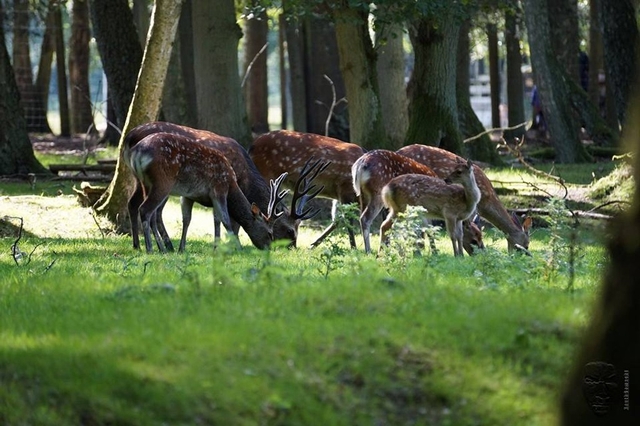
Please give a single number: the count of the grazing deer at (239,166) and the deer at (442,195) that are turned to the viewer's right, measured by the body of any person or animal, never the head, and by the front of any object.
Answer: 2

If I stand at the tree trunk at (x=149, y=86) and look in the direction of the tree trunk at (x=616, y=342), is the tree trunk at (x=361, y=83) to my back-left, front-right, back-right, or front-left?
back-left

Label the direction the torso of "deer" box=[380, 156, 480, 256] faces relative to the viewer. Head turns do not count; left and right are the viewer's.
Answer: facing to the right of the viewer

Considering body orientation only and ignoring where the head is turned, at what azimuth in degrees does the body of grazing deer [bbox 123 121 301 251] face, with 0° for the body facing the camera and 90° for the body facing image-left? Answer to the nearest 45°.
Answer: approximately 270°

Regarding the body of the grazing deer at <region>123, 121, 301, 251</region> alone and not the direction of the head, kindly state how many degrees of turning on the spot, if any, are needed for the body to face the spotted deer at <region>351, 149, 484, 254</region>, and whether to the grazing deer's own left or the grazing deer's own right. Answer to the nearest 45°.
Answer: approximately 45° to the grazing deer's own right

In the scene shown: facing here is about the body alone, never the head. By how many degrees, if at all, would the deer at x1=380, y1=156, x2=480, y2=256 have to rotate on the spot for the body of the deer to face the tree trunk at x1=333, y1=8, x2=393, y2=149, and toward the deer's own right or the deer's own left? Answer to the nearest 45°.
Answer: approximately 90° to the deer's own left

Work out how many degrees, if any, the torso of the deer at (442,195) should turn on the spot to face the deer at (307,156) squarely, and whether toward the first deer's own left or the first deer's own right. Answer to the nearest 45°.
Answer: approximately 135° to the first deer's own left

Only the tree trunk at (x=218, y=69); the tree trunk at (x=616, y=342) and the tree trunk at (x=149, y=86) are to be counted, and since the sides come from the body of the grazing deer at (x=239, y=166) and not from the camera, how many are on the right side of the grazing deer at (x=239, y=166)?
1

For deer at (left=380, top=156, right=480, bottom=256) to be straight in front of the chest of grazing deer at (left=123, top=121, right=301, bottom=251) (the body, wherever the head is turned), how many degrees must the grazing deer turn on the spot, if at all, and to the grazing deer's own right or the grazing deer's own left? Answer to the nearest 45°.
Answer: approximately 45° to the grazing deer's own right

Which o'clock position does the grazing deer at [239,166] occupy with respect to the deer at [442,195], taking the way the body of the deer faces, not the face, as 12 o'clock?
The grazing deer is roughly at 7 o'clock from the deer.

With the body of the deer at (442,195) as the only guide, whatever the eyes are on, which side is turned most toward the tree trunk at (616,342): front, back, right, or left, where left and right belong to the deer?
right

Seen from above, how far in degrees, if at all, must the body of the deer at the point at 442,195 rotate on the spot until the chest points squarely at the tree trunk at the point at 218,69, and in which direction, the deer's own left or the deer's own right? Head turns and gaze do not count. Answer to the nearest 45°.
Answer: approximately 135° to the deer's own left

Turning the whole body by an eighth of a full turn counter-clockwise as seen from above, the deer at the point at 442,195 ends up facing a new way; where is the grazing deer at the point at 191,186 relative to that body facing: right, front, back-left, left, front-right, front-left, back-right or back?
back-left
